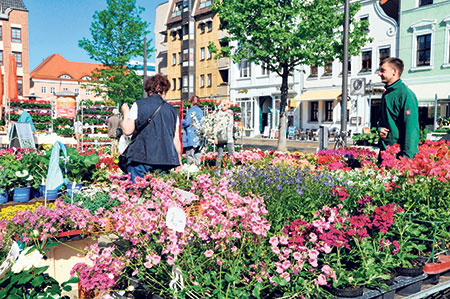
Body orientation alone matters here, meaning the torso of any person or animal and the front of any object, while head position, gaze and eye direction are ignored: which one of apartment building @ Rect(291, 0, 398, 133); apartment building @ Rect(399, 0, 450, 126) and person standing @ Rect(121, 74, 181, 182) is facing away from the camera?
the person standing

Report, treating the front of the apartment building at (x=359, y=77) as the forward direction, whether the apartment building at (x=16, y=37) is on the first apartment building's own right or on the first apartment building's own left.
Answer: on the first apartment building's own right

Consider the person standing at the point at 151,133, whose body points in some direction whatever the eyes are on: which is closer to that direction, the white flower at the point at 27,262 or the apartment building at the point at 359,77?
the apartment building

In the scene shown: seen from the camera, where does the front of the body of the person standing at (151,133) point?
away from the camera

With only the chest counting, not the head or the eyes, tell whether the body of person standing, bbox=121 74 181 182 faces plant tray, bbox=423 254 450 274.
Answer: no

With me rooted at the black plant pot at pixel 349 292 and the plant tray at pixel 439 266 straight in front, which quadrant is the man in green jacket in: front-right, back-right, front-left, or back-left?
front-left

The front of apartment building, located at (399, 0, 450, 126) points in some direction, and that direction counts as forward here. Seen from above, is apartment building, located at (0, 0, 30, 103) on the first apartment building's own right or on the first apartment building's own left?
on the first apartment building's own right

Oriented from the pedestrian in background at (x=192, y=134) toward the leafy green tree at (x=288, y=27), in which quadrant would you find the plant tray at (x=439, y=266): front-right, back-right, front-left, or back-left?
back-right

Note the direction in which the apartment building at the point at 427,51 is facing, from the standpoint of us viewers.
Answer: facing the viewer and to the left of the viewer

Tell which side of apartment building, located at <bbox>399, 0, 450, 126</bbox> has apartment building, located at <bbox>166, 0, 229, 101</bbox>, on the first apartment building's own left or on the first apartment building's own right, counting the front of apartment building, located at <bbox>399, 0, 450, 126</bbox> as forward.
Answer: on the first apartment building's own right

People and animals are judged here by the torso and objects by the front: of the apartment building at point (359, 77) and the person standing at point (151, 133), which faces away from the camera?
the person standing

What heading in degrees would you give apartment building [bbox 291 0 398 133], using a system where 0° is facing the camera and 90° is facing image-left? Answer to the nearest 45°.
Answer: approximately 45°

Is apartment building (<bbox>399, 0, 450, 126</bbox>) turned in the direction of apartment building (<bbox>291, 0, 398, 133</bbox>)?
no

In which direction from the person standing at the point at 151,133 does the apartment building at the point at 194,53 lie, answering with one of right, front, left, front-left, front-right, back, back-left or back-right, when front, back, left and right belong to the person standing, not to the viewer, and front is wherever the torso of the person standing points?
front

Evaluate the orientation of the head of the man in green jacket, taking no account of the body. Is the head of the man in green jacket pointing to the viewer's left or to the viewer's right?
to the viewer's left

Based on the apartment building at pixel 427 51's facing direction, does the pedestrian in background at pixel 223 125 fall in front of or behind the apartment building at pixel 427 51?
in front
